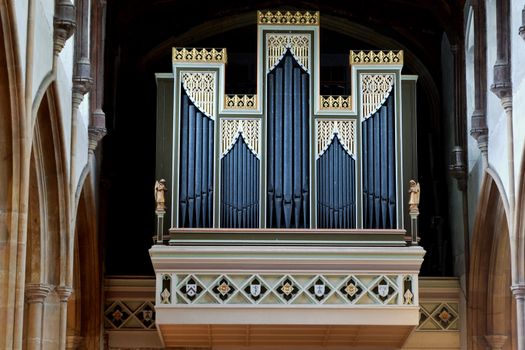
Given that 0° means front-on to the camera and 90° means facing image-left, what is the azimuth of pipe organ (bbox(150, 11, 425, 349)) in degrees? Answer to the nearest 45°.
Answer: approximately 0°

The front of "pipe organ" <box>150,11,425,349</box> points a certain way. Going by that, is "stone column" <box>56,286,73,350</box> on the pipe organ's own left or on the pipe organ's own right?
on the pipe organ's own right
